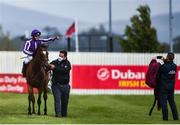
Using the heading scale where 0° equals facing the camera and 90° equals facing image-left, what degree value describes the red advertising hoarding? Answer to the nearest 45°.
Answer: approximately 0°

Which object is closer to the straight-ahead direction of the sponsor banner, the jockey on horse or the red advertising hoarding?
the jockey on horse

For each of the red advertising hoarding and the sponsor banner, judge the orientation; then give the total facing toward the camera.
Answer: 2

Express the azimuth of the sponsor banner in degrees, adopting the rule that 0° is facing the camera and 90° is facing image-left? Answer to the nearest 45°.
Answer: approximately 0°

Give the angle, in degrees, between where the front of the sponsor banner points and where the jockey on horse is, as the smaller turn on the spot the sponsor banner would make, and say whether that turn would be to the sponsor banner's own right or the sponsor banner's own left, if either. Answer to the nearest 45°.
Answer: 0° — it already faces them

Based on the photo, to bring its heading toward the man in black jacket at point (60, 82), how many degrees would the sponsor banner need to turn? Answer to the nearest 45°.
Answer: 0° — it already faces them

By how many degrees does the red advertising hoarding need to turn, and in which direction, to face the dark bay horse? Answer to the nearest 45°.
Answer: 0° — it already faces it
